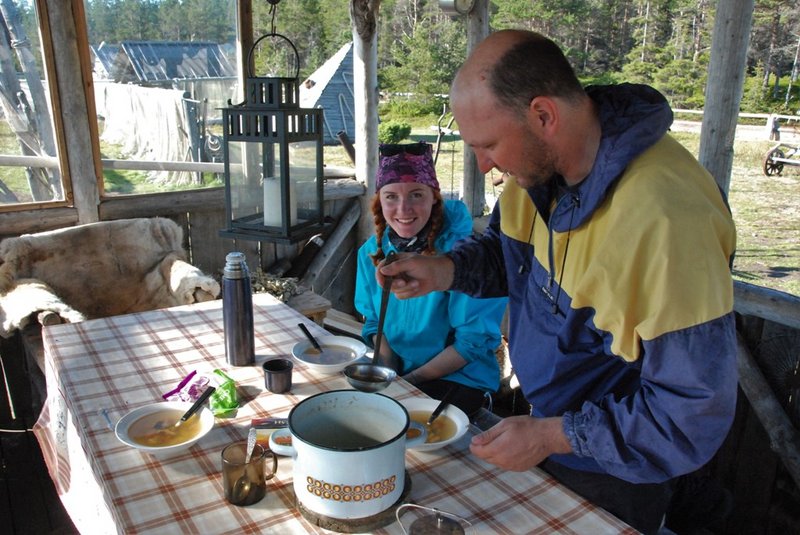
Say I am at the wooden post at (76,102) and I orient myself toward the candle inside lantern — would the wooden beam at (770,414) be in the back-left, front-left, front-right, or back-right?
front-left

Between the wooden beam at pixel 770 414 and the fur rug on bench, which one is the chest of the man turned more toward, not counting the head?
the fur rug on bench

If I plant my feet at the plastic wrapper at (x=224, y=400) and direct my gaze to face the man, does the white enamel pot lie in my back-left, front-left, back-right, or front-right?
front-right

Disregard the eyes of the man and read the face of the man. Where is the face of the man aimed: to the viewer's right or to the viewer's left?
to the viewer's left

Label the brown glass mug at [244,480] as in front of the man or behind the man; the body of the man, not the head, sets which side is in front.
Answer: in front

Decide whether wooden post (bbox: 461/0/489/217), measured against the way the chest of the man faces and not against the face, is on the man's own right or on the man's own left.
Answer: on the man's own right

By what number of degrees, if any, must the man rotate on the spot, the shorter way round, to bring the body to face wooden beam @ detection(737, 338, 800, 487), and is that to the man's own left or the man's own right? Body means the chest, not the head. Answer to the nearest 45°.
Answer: approximately 180°

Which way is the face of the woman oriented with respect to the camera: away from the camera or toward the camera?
toward the camera

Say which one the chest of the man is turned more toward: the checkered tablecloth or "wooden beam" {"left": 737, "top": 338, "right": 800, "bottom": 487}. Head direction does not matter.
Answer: the checkered tablecloth

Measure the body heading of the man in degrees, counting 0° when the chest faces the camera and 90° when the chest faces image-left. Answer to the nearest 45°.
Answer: approximately 45°

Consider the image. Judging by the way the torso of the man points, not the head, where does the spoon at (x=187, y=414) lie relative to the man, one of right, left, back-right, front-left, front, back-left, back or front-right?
front-right

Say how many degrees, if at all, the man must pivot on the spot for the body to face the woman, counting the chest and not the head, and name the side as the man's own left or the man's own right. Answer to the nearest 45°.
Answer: approximately 90° to the man's own right

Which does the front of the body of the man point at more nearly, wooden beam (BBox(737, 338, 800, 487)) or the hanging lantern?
the hanging lantern

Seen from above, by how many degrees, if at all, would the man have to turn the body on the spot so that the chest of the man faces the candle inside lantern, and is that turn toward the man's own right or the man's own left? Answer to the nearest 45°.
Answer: approximately 90° to the man's own right
